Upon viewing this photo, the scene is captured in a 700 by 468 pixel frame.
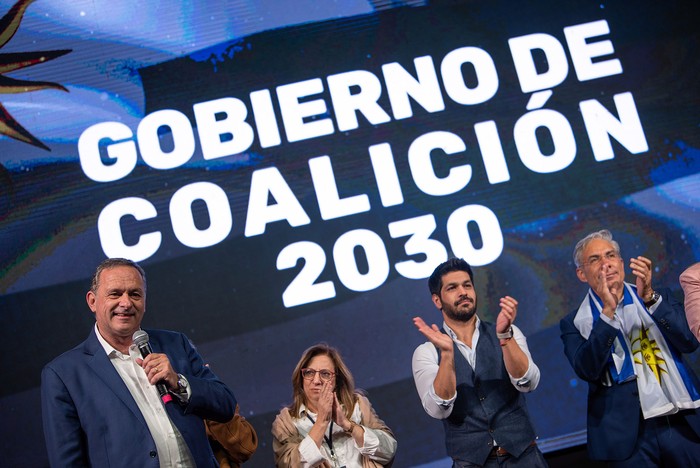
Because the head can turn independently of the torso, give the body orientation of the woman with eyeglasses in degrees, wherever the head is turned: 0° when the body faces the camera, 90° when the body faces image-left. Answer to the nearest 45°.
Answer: approximately 0°

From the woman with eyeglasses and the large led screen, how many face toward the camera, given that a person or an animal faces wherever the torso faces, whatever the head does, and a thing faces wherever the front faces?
2

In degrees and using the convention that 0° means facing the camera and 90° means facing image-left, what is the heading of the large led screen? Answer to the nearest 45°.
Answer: approximately 0°
